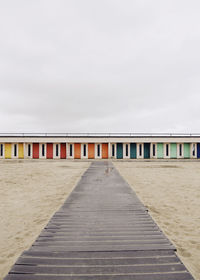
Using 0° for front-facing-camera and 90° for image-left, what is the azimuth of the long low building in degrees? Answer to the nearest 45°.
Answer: approximately 0°
